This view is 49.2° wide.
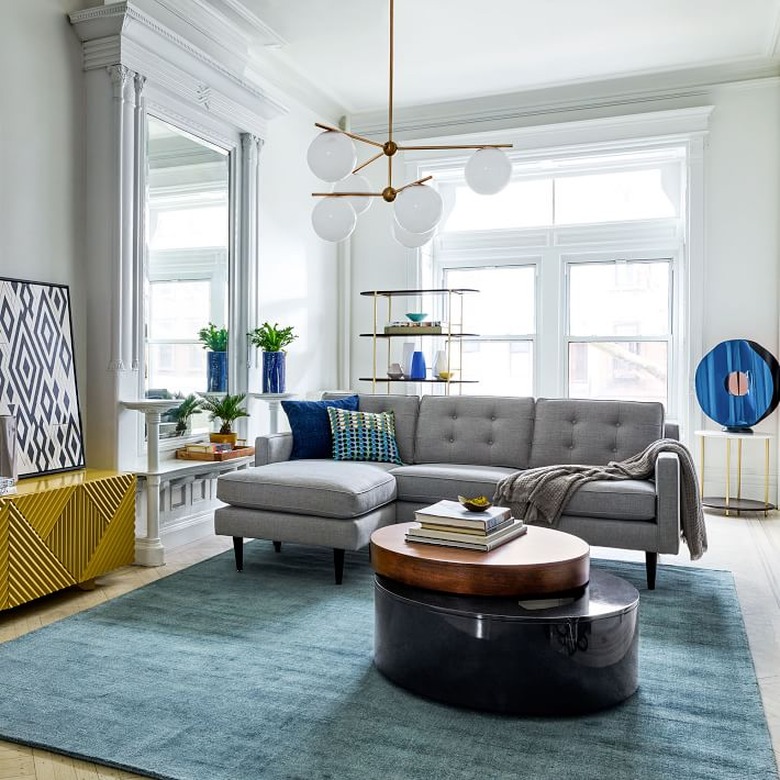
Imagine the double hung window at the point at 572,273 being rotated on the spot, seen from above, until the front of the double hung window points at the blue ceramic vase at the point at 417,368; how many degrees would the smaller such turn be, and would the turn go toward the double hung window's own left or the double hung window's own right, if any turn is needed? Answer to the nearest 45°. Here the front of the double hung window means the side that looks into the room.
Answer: approximately 45° to the double hung window's own right

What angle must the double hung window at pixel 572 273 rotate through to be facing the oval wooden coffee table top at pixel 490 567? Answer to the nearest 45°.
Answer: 0° — it already faces it

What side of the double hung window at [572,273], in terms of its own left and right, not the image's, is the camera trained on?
front

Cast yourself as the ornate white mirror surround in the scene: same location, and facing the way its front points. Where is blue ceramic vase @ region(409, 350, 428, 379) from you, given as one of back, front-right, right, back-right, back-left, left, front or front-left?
left

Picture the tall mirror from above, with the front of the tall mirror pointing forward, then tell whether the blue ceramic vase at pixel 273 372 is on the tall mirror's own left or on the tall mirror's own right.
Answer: on the tall mirror's own left

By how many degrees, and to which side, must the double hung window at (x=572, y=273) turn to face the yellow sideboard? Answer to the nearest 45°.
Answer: approximately 45° to its right

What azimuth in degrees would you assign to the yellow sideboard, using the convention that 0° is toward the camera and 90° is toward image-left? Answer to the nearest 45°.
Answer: approximately 315°

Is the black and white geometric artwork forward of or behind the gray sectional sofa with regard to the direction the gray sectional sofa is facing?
forward

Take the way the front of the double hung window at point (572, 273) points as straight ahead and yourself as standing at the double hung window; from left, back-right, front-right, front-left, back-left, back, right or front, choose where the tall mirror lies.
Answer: front-right

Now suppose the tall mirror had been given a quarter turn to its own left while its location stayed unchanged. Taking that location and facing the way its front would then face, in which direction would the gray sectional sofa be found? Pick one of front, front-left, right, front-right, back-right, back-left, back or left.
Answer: right

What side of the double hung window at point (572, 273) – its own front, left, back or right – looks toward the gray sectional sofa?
front

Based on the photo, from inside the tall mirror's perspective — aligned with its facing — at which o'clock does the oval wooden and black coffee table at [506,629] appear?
The oval wooden and black coffee table is roughly at 1 o'clock from the tall mirror.

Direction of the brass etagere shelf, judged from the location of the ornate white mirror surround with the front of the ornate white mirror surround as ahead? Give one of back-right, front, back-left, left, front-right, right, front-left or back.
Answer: left

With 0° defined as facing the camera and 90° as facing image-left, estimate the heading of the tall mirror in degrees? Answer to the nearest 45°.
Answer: approximately 315°

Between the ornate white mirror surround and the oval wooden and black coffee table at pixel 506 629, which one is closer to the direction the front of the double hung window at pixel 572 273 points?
the oval wooden and black coffee table
